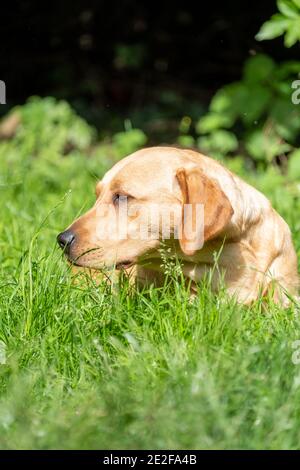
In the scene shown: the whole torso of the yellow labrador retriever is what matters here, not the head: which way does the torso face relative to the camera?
to the viewer's left
